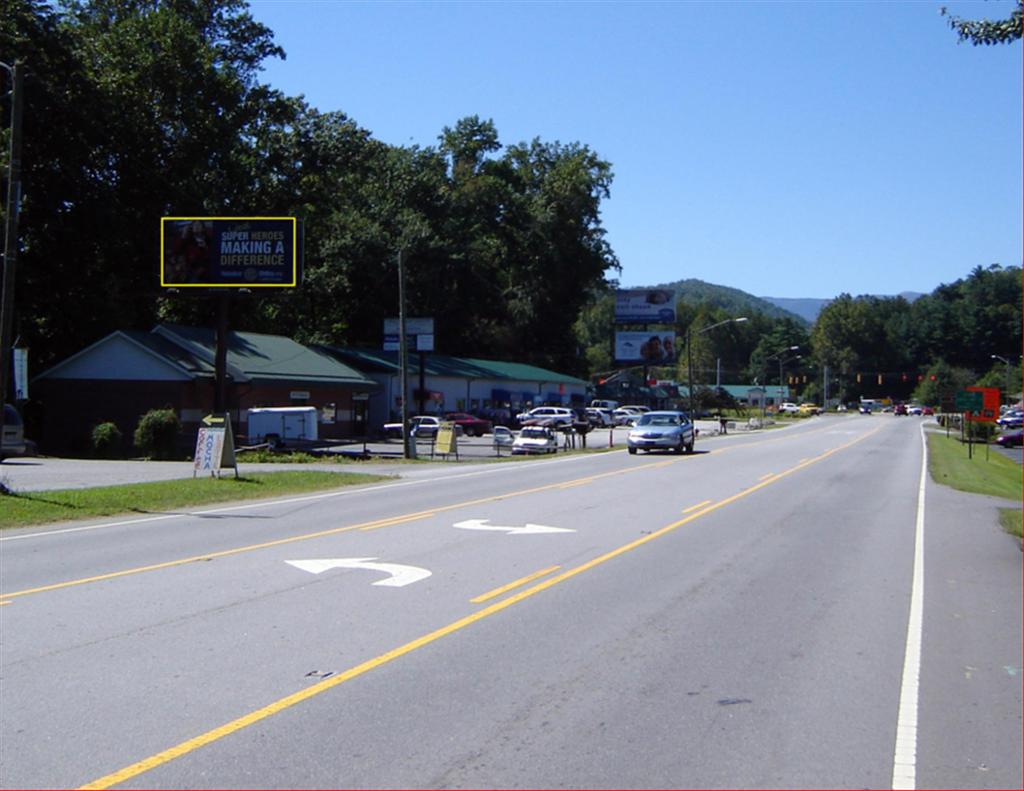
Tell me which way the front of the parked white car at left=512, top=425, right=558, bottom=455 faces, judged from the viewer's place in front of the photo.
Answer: facing the viewer and to the left of the viewer

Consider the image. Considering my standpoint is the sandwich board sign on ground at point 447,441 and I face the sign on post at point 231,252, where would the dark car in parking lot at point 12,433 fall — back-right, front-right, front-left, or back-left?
front-left

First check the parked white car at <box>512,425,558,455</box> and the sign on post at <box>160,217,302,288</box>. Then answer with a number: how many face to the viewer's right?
0

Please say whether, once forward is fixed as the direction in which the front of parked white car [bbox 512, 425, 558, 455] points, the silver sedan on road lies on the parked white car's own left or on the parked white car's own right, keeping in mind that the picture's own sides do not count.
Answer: on the parked white car's own left

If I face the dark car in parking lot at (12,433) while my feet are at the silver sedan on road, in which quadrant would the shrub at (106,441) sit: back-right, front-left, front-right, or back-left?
front-right

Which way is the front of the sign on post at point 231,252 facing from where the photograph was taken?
facing the viewer

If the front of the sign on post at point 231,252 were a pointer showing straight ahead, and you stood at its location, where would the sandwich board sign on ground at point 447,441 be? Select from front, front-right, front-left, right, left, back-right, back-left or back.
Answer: left

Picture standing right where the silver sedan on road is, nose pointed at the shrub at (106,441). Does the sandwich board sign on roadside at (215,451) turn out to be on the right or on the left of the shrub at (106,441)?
left

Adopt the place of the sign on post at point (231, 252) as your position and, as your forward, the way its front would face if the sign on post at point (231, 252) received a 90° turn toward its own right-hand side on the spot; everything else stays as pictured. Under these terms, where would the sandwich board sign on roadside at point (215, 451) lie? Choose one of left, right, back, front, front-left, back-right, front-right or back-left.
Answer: left

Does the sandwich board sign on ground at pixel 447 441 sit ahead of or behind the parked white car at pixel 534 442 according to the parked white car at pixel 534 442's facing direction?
ahead
